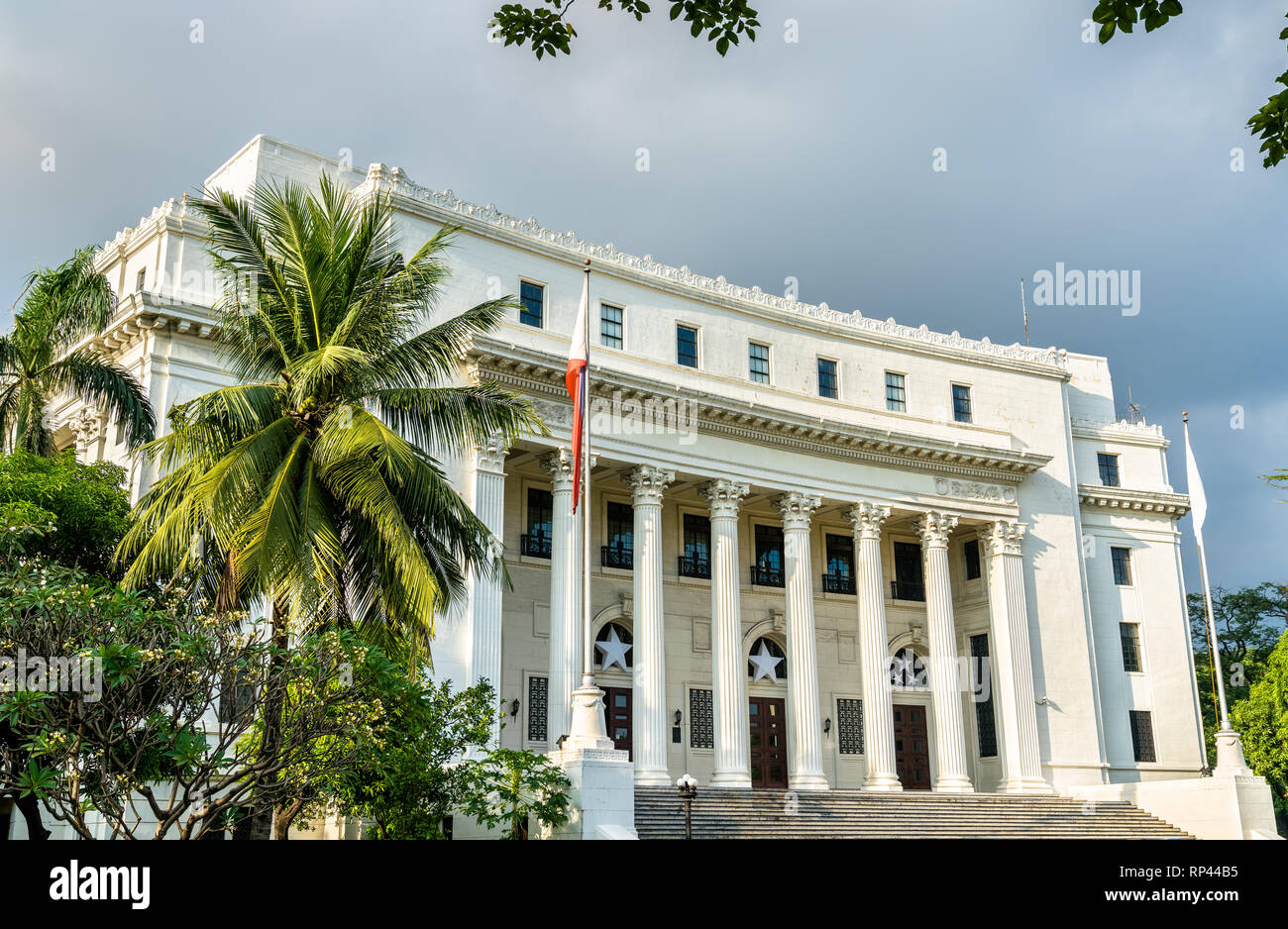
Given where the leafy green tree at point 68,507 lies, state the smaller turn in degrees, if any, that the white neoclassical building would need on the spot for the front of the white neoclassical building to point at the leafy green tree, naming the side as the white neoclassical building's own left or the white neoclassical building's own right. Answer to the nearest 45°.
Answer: approximately 90° to the white neoclassical building's own right

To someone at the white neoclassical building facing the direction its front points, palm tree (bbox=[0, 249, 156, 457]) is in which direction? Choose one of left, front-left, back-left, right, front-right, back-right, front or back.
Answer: right

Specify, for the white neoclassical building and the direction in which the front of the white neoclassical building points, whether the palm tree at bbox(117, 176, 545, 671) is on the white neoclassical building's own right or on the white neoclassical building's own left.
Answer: on the white neoclassical building's own right
